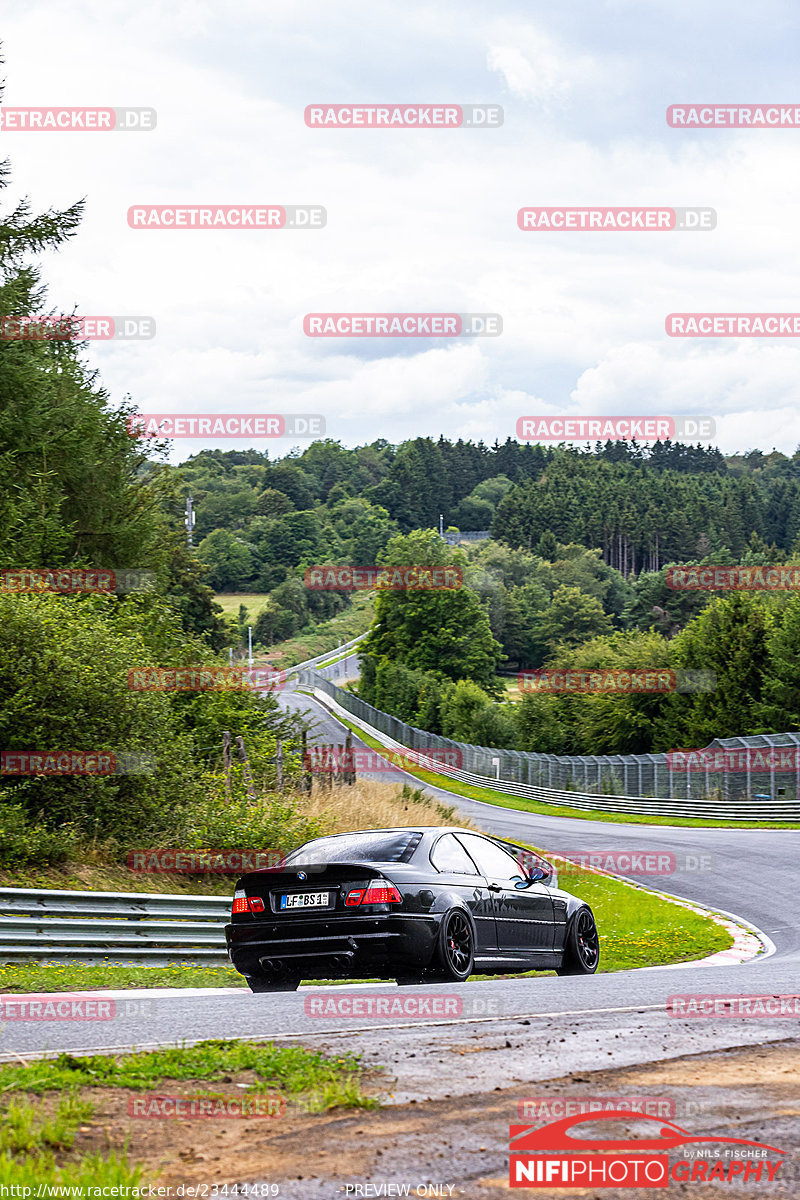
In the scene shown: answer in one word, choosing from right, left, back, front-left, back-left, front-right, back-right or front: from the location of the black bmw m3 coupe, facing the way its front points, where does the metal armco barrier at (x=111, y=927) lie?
left

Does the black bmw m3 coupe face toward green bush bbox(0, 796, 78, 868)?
no

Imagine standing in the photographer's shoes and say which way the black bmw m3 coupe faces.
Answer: facing away from the viewer and to the right of the viewer
